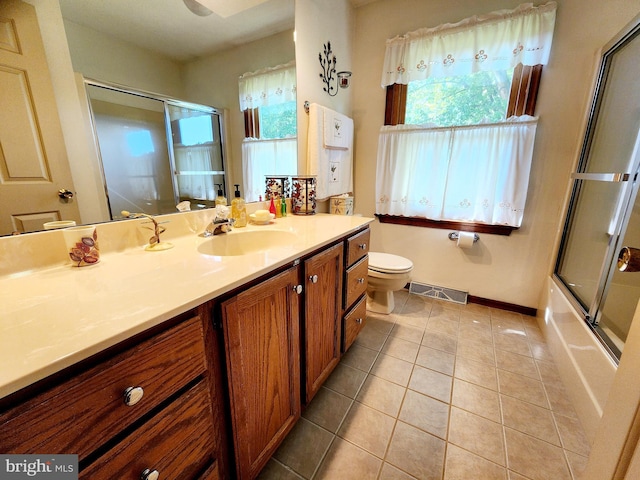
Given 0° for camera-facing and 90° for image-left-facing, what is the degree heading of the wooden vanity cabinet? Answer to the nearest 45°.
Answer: approximately 315°

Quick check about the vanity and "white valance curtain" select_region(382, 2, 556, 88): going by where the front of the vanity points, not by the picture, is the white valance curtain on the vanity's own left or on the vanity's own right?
on the vanity's own left

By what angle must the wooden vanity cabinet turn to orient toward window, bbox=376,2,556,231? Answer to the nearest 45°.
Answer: approximately 45° to its left

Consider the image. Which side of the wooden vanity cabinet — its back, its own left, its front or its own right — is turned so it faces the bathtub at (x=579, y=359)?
front

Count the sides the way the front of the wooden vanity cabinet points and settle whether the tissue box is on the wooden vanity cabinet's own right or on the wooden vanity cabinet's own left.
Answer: on the wooden vanity cabinet's own left

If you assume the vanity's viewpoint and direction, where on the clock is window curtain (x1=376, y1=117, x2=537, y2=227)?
The window curtain is roughly at 10 o'clock from the vanity.

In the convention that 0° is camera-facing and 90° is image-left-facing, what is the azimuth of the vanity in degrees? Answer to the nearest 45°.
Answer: approximately 315°
